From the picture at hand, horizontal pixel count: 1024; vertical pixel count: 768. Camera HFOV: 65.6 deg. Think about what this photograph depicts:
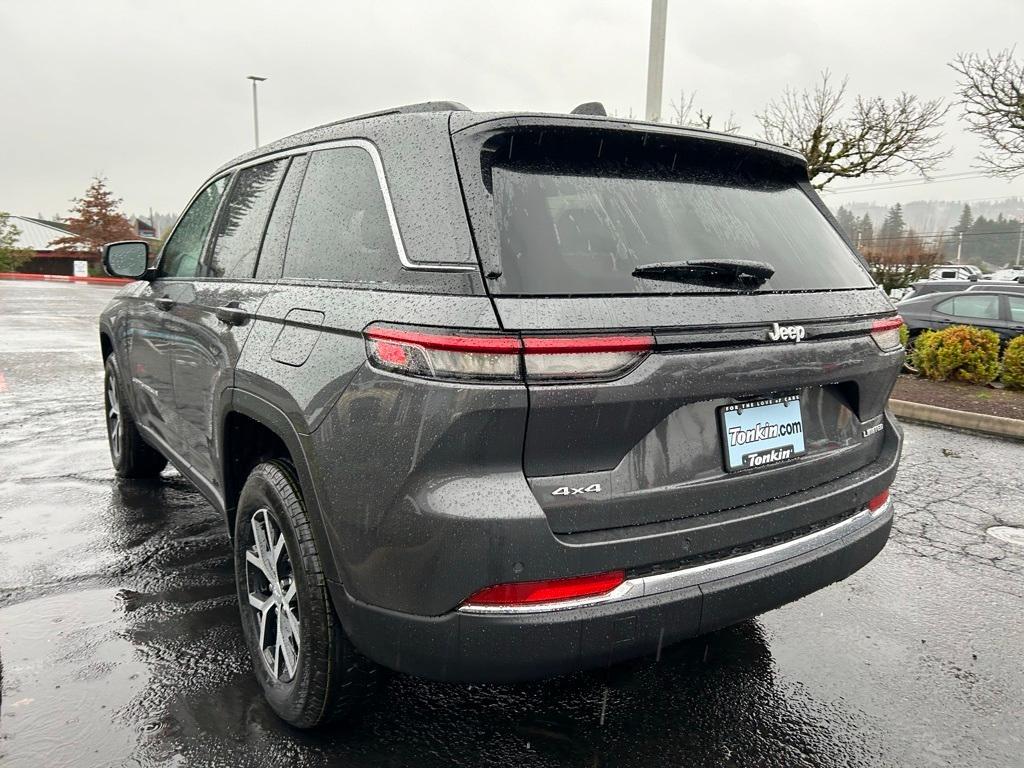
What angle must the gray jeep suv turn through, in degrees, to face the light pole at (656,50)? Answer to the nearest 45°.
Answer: approximately 45° to its right

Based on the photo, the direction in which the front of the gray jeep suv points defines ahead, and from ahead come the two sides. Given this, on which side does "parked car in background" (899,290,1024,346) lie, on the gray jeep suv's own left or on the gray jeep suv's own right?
on the gray jeep suv's own right

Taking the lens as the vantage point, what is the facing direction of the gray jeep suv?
facing away from the viewer and to the left of the viewer

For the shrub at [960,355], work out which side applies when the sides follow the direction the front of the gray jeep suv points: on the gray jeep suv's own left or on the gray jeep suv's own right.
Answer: on the gray jeep suv's own right

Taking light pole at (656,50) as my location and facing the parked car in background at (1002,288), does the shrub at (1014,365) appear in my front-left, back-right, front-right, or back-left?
front-right

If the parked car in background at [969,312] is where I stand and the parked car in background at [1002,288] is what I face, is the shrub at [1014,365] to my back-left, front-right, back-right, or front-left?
back-right

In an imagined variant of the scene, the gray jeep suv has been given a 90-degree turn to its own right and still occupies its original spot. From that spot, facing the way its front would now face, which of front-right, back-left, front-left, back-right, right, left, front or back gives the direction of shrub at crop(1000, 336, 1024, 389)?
front

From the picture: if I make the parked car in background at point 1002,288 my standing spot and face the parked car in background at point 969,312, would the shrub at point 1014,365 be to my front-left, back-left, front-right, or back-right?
front-left
